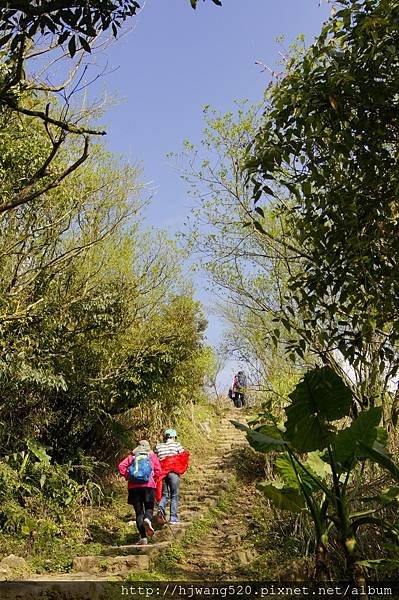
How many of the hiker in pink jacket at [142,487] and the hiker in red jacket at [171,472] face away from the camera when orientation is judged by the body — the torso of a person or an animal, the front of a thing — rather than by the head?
2

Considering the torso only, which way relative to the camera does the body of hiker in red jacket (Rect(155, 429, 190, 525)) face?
away from the camera

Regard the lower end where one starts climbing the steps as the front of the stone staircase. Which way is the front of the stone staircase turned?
toward the camera

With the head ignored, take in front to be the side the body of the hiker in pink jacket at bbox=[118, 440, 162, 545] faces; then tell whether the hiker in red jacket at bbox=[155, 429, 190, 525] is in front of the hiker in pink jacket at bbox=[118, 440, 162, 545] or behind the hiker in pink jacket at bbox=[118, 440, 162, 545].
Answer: in front

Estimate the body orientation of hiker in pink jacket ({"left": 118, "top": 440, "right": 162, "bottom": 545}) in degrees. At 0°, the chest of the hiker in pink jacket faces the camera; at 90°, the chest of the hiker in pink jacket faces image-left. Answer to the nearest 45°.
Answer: approximately 180°
